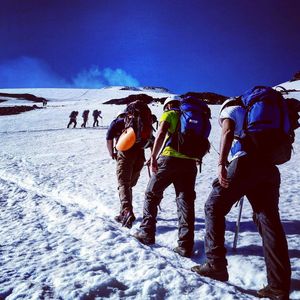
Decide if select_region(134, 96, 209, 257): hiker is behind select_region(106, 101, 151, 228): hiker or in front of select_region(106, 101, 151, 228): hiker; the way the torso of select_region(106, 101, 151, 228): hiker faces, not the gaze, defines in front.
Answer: behind

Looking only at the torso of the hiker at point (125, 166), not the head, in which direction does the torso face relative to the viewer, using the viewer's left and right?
facing away from the viewer and to the left of the viewer

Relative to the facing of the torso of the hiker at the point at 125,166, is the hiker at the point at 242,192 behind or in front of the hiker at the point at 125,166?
behind

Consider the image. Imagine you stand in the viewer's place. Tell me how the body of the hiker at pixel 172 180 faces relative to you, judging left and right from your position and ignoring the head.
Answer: facing away from the viewer and to the left of the viewer

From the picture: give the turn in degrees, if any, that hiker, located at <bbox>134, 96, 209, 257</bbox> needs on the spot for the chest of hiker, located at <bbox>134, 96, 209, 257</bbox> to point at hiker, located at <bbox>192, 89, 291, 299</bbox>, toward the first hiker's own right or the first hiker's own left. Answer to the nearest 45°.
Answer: approximately 180°
